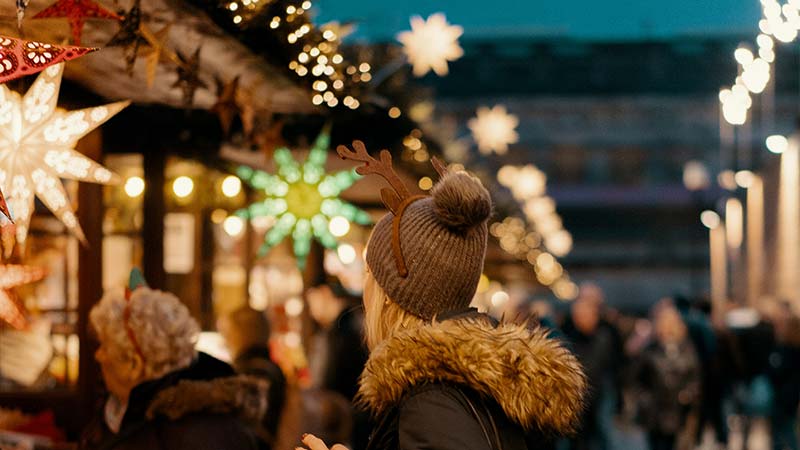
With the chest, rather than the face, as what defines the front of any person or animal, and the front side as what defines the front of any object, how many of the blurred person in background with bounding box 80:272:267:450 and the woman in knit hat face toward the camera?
0

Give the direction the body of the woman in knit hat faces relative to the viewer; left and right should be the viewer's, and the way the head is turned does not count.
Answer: facing away from the viewer and to the left of the viewer

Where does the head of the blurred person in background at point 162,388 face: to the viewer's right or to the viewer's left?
to the viewer's left

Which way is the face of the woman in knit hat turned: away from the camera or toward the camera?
away from the camera

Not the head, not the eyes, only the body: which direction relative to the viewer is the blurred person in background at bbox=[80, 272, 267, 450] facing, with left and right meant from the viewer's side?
facing away from the viewer and to the left of the viewer

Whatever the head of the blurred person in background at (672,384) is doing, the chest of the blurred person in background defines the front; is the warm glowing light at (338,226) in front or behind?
in front

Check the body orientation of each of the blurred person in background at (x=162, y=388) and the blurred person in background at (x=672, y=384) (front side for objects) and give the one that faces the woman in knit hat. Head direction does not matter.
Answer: the blurred person in background at (x=672, y=384)

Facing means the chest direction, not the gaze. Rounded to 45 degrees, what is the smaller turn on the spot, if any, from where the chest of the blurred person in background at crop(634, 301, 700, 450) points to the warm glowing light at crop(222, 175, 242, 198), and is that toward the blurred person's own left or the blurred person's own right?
approximately 45° to the blurred person's own right

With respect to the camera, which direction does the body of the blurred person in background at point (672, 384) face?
toward the camera
